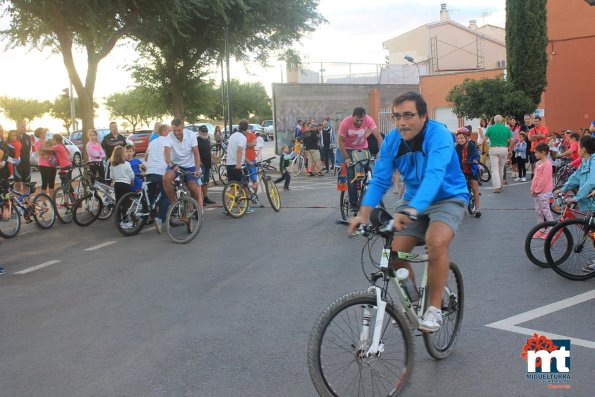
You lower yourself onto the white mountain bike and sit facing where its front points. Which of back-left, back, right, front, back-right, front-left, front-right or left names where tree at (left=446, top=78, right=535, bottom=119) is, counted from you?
back-right

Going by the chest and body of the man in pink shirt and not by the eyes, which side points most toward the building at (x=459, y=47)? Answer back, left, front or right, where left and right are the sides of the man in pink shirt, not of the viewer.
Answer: back

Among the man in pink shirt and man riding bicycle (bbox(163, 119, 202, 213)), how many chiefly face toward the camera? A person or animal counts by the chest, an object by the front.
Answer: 2

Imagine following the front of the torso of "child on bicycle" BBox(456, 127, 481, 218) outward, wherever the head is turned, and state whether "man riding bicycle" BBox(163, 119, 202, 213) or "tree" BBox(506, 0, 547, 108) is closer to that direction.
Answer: the man riding bicycle

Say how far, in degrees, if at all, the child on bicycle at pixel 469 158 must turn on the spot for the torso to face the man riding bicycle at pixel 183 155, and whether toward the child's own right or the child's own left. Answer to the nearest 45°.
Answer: approximately 45° to the child's own right

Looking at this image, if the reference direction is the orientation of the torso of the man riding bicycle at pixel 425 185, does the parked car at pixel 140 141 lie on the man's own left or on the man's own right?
on the man's own right

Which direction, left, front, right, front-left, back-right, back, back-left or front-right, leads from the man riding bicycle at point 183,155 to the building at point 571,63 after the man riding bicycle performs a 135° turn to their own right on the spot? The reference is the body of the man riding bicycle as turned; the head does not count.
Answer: right

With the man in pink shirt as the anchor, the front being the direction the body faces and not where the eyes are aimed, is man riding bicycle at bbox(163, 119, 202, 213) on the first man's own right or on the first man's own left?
on the first man's own right

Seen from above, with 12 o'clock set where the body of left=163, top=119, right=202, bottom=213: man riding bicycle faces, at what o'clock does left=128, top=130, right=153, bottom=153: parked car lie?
The parked car is roughly at 6 o'clock from the man riding bicycle.

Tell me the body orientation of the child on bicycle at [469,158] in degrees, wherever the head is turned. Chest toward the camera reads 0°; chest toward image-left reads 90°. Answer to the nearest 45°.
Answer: approximately 0°

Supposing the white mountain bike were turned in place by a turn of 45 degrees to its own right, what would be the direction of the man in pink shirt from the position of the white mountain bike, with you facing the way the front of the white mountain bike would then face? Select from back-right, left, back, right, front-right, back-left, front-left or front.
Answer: right
